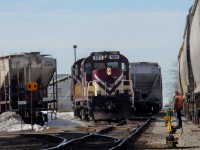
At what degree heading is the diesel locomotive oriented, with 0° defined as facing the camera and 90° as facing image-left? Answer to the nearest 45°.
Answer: approximately 0°

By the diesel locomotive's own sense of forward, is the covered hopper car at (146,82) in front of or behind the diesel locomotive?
behind

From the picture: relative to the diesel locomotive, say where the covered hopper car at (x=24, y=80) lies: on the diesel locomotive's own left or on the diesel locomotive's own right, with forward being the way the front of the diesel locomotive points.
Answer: on the diesel locomotive's own right
